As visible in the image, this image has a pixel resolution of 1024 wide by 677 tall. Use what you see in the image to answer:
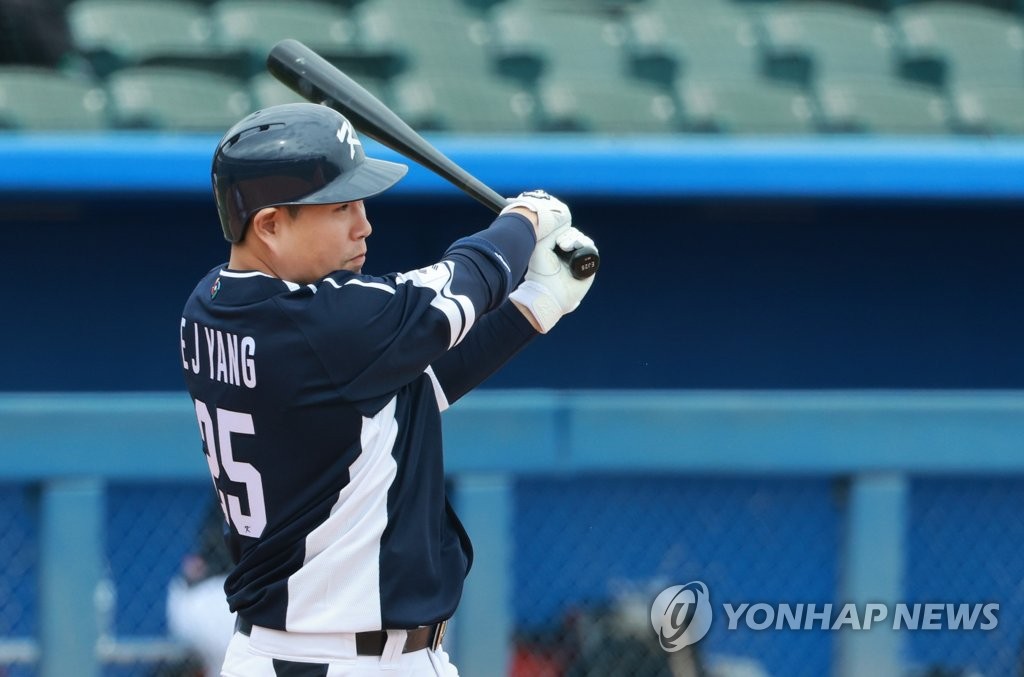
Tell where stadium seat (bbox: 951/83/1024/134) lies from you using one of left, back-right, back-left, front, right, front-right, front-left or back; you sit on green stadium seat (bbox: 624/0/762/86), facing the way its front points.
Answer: left

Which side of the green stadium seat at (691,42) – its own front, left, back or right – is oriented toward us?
front

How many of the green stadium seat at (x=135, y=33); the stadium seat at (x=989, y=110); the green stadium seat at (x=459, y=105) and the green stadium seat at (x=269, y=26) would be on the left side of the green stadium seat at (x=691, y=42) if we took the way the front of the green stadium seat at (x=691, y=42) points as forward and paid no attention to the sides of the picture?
1

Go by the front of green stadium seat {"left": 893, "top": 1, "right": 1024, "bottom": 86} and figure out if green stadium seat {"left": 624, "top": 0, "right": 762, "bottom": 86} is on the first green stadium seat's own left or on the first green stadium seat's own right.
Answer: on the first green stadium seat's own right

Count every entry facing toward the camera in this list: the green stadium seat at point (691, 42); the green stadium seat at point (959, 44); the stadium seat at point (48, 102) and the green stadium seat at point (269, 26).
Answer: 4

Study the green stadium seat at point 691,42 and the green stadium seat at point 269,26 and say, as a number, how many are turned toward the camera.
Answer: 2

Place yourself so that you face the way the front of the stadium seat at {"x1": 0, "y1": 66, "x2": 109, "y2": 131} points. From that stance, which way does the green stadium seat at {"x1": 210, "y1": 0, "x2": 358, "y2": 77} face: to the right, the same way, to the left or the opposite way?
the same way

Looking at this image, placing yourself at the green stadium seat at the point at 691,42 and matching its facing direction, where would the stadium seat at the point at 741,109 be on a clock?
The stadium seat is roughly at 11 o'clock from the green stadium seat.

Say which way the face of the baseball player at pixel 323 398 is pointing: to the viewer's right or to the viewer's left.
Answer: to the viewer's right

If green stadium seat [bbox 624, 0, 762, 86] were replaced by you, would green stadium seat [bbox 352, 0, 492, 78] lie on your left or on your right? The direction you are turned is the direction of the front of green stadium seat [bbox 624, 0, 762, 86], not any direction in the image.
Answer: on your right

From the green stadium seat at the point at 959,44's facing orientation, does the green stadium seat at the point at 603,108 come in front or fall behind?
in front

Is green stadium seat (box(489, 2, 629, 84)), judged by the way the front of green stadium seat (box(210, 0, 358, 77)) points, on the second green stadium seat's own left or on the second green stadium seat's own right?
on the second green stadium seat's own left

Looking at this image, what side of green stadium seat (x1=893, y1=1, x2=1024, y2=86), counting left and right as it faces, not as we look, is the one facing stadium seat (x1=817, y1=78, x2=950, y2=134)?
front

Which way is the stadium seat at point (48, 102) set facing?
toward the camera

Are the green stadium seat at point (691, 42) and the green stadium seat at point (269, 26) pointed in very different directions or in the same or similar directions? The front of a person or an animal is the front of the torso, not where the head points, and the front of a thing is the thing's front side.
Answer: same or similar directions

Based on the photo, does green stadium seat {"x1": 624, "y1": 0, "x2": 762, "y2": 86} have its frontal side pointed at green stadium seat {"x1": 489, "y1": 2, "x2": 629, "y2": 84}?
no

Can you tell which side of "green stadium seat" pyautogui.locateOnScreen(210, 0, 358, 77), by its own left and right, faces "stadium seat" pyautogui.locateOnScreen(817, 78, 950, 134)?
left

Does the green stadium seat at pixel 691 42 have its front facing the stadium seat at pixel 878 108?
no

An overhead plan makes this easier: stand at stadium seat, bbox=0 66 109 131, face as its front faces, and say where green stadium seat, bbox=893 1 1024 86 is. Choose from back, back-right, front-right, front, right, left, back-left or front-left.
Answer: left

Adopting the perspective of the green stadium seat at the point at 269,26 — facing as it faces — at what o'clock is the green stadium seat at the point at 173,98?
the green stadium seat at the point at 173,98 is roughly at 1 o'clock from the green stadium seat at the point at 269,26.

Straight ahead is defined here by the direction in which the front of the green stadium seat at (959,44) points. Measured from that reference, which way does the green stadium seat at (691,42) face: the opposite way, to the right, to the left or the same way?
the same way
